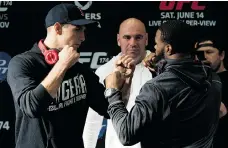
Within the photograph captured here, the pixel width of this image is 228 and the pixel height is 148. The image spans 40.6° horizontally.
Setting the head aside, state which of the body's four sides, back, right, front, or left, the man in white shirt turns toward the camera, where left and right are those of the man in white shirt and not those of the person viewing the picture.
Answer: front
